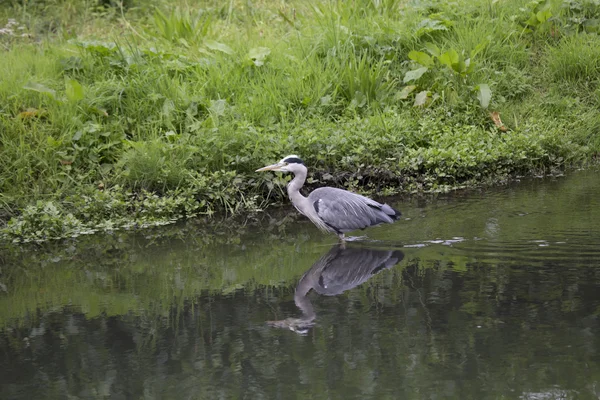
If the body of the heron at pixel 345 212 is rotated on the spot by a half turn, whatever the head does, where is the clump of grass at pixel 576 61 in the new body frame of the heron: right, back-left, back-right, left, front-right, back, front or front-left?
front-left

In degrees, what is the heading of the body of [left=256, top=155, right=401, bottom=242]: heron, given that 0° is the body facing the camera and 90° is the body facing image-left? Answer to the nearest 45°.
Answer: approximately 90°
